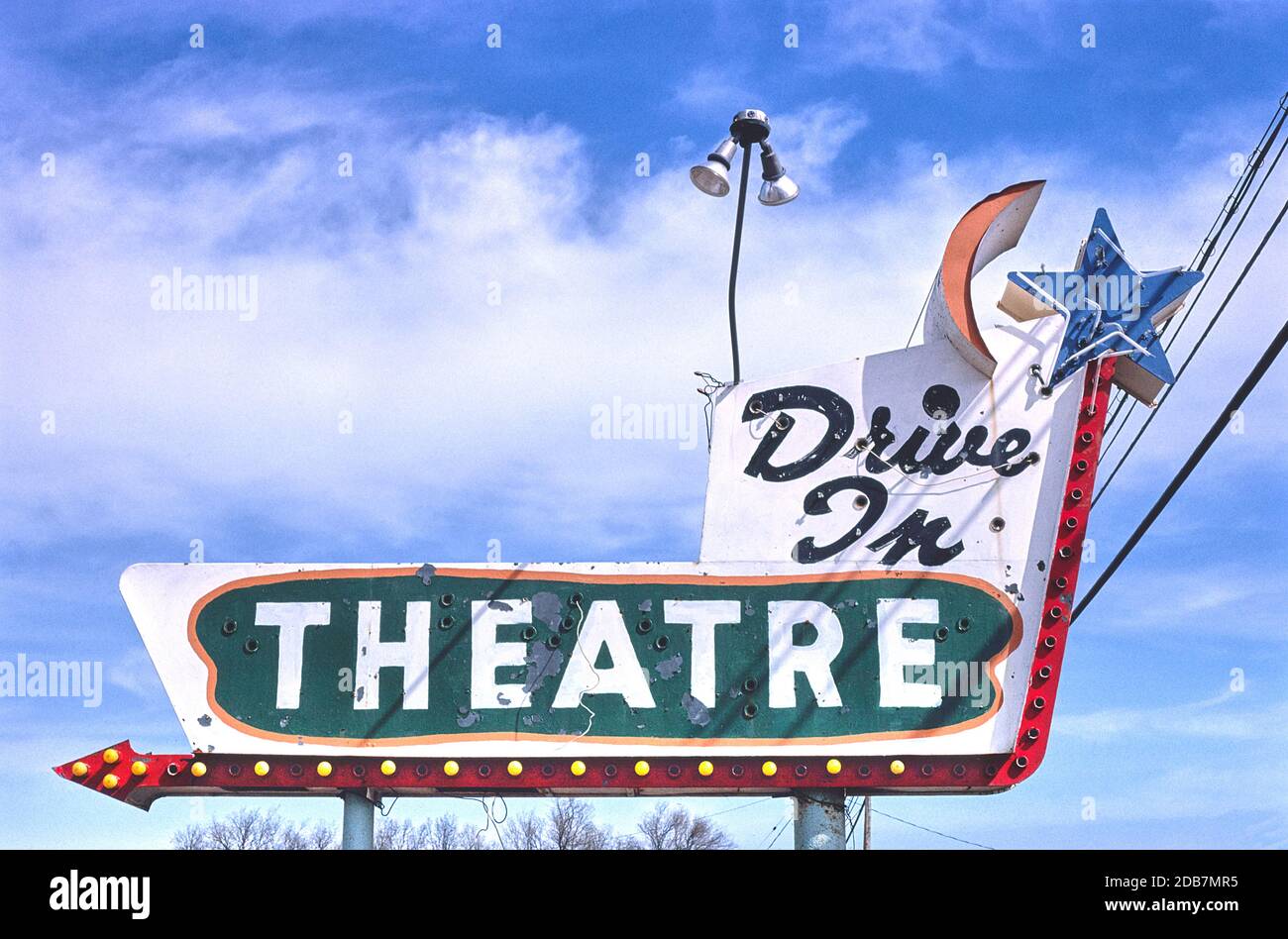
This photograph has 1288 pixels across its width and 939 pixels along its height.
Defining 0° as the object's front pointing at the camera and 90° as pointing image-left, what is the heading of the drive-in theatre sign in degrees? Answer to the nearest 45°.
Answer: approximately 0°
